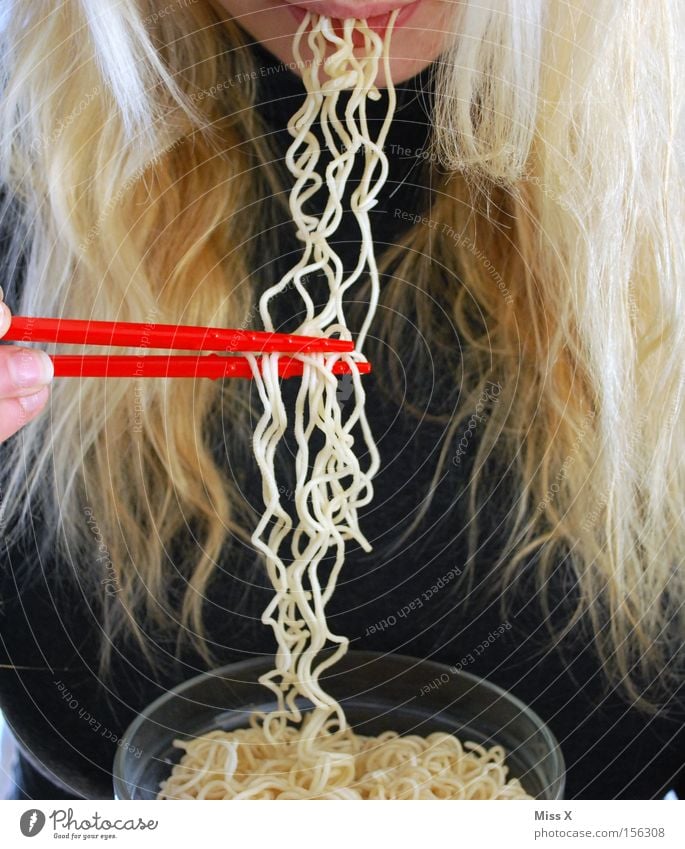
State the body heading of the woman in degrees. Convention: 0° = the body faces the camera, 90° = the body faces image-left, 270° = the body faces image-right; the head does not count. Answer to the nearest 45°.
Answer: approximately 0°
